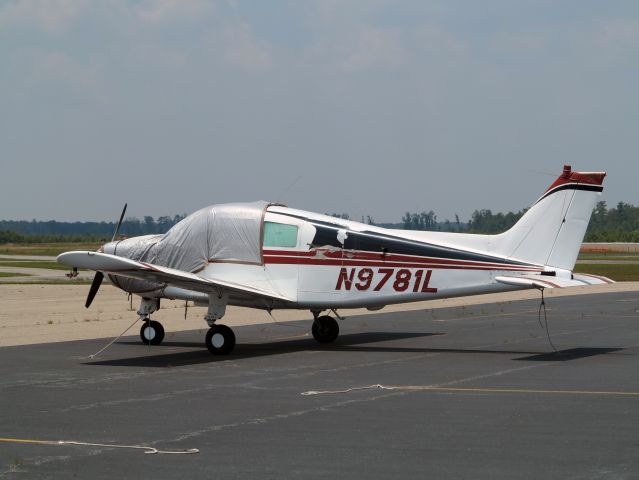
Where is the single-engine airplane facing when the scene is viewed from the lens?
facing away from the viewer and to the left of the viewer
